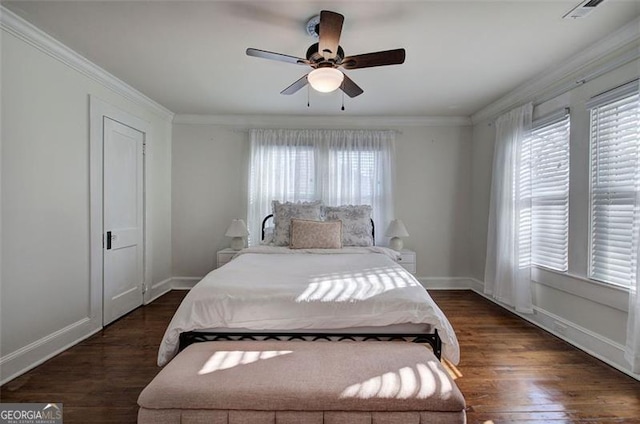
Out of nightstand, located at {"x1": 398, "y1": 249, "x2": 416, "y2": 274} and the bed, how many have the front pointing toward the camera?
2

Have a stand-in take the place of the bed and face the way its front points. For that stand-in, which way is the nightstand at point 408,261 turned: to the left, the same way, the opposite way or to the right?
the same way

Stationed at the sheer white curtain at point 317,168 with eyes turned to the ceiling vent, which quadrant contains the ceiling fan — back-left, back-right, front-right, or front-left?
front-right

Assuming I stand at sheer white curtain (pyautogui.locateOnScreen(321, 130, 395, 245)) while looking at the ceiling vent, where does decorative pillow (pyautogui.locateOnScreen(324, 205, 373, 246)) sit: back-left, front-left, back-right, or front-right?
front-right

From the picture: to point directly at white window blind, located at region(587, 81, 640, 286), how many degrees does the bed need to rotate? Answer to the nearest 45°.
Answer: approximately 90° to its left

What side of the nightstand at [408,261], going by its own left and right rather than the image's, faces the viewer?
front

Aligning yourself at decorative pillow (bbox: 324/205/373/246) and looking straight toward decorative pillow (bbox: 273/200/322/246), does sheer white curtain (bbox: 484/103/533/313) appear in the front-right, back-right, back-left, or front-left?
back-left

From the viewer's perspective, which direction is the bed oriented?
toward the camera

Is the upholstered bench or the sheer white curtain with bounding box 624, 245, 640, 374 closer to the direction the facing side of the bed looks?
the upholstered bench

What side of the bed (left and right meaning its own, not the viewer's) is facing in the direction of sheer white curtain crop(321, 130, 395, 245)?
back

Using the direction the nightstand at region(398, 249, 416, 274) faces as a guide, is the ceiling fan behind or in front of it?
in front
